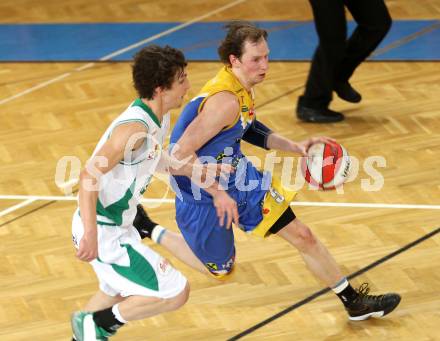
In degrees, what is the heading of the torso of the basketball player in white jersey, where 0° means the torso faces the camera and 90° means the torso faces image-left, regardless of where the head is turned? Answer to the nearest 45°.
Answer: approximately 270°

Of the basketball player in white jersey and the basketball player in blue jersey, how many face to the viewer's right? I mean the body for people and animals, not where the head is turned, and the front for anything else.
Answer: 2

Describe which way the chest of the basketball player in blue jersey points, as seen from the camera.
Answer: to the viewer's right

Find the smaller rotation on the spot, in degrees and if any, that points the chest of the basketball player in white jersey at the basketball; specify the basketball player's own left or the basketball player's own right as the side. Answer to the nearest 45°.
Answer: approximately 45° to the basketball player's own left

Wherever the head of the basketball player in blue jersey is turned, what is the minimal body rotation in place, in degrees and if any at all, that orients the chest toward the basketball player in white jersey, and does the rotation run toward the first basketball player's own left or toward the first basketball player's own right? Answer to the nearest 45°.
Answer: approximately 135° to the first basketball player's own right
